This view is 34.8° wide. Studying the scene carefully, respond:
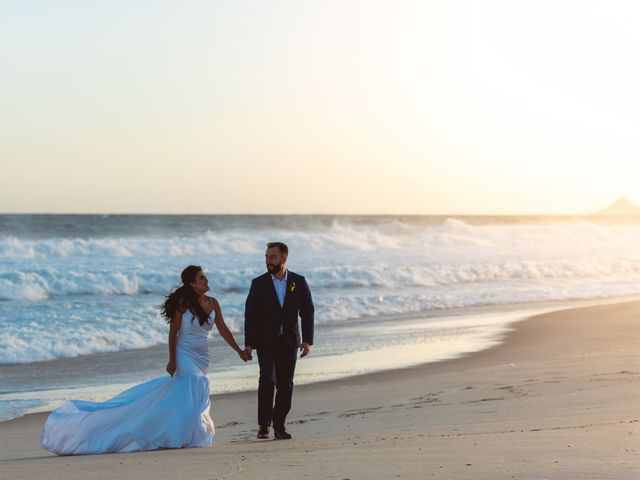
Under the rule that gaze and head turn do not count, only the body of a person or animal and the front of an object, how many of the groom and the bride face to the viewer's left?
0

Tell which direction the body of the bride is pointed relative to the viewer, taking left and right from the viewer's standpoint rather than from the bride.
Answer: facing the viewer and to the right of the viewer

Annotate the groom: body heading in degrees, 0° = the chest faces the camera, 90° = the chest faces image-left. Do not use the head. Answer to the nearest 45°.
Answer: approximately 0°

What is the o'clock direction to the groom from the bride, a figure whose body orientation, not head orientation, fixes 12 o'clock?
The groom is roughly at 10 o'clock from the bride.

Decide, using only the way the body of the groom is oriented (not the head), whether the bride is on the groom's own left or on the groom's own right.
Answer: on the groom's own right
